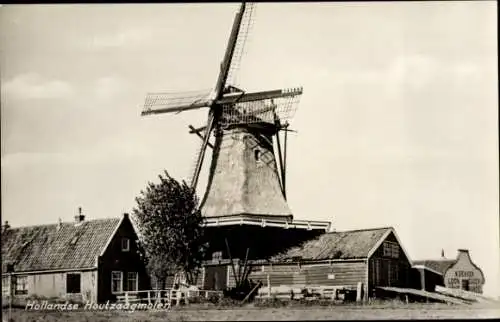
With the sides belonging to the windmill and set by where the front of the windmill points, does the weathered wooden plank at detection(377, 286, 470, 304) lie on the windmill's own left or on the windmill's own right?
on the windmill's own left

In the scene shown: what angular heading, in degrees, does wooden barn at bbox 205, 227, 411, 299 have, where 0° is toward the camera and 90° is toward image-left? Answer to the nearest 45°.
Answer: approximately 315°

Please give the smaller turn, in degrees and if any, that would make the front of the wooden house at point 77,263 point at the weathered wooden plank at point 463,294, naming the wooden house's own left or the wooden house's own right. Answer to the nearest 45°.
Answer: approximately 45° to the wooden house's own left

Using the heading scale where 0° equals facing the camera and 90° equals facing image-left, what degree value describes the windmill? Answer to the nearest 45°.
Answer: approximately 45°

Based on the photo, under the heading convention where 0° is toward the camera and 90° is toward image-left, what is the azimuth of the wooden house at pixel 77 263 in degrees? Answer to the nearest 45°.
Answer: approximately 315°

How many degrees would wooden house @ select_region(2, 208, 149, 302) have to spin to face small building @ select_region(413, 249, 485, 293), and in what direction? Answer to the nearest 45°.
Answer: approximately 45° to its left
